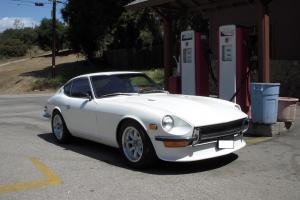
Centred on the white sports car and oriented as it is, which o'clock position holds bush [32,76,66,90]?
The bush is roughly at 7 o'clock from the white sports car.

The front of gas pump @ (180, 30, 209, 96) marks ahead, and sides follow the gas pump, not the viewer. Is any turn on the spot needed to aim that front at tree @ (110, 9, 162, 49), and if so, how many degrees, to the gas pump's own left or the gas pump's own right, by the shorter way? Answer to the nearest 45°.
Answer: approximately 135° to the gas pump's own right

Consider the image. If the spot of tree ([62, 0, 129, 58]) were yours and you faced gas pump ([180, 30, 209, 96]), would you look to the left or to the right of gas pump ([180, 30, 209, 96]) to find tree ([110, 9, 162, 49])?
left

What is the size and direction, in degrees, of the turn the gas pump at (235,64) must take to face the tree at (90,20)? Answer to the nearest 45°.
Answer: approximately 135° to its right

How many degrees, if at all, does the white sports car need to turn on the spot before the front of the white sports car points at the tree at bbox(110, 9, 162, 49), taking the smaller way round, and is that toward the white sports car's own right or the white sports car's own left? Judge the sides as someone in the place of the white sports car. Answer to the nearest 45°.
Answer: approximately 135° to the white sports car's own left

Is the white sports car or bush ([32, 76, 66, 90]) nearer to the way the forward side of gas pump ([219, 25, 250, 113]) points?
the white sports car

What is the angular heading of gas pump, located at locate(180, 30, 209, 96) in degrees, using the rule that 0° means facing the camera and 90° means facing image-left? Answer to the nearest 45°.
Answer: approximately 45°

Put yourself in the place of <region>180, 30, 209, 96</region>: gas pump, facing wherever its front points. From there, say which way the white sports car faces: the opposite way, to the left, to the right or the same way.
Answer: to the left

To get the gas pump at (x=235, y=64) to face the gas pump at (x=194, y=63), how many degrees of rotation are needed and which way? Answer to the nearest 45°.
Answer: approximately 90° to its right

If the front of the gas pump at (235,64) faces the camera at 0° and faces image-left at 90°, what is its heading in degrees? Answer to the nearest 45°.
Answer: approximately 45°

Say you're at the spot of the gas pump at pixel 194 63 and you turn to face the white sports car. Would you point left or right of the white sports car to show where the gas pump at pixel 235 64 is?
left
